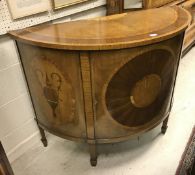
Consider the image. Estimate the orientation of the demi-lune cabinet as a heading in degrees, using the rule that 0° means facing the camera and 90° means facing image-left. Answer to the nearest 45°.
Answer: approximately 315°

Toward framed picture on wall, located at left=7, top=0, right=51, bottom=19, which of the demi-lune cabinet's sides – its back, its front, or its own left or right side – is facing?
back

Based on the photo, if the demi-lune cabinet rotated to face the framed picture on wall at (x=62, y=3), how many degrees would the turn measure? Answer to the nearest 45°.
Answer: approximately 180°
